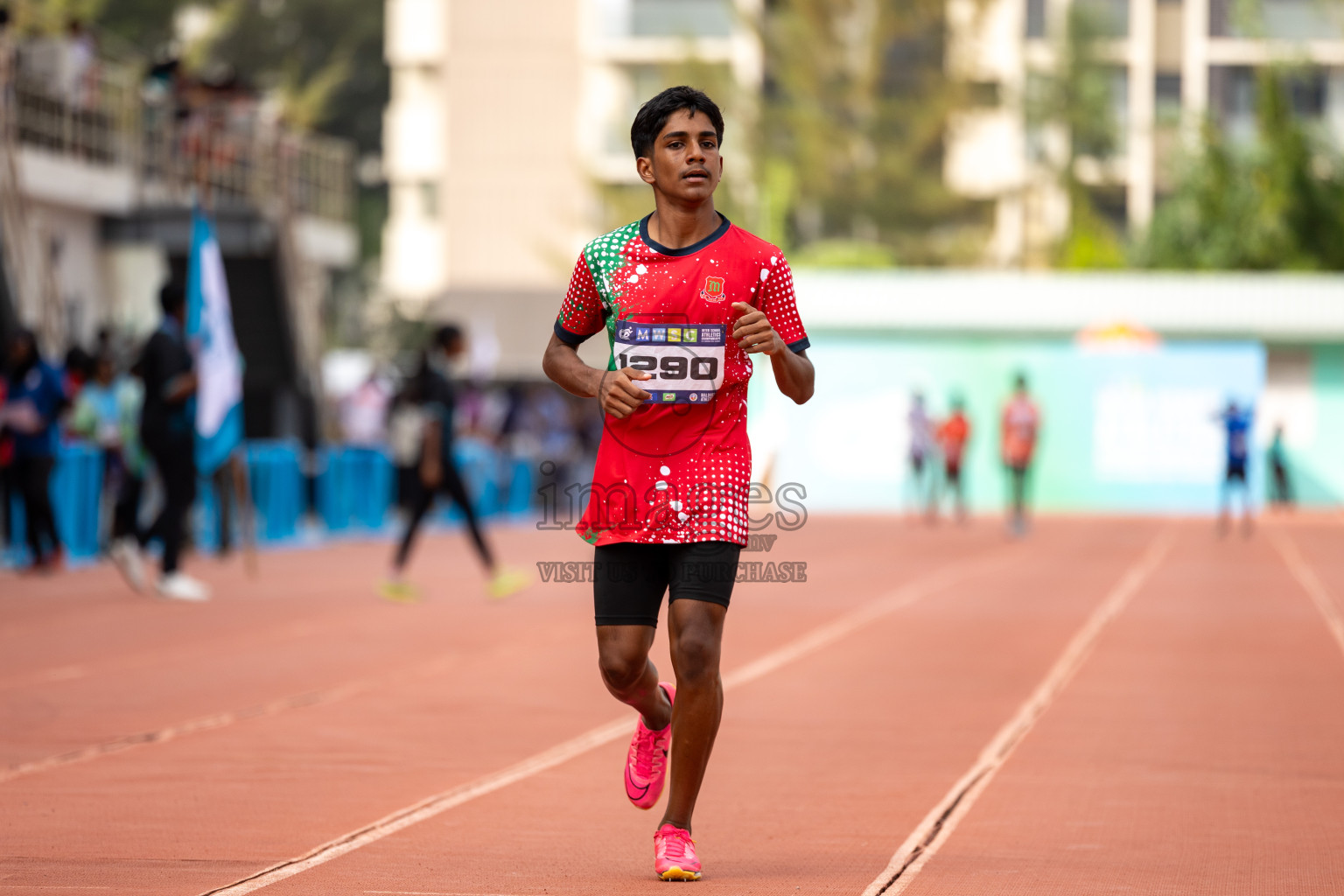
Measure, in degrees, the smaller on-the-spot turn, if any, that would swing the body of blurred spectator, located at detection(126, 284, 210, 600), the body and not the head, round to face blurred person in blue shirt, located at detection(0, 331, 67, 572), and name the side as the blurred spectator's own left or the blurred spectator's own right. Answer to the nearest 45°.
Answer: approximately 135° to the blurred spectator's own left

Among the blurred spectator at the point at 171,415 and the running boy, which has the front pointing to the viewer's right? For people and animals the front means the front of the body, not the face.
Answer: the blurred spectator

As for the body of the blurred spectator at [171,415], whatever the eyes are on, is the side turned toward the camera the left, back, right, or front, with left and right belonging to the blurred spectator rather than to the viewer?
right

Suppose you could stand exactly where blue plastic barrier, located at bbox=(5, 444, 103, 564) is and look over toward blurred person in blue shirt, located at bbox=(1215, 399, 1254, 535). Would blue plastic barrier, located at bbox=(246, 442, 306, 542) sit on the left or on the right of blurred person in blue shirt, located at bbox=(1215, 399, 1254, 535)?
left

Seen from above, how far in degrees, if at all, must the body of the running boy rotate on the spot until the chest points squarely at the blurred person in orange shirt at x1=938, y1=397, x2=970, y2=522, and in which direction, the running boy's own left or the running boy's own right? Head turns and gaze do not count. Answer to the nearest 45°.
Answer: approximately 180°

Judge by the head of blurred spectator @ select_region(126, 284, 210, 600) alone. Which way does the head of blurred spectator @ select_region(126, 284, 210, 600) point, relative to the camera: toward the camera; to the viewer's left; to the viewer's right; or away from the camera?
to the viewer's right

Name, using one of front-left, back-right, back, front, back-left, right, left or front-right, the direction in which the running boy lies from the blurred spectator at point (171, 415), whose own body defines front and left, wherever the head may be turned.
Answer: right

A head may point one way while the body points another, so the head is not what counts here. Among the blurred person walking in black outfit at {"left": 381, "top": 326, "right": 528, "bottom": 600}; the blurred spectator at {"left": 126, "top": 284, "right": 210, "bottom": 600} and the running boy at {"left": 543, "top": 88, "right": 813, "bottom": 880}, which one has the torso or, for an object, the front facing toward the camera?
the running boy

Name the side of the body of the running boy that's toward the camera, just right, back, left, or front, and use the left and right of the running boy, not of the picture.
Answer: front

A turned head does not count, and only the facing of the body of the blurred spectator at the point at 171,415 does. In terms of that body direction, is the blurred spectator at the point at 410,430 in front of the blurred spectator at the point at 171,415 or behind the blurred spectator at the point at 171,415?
in front

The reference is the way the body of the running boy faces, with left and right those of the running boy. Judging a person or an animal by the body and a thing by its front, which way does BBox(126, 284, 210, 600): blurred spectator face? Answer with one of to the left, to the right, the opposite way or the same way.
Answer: to the left
